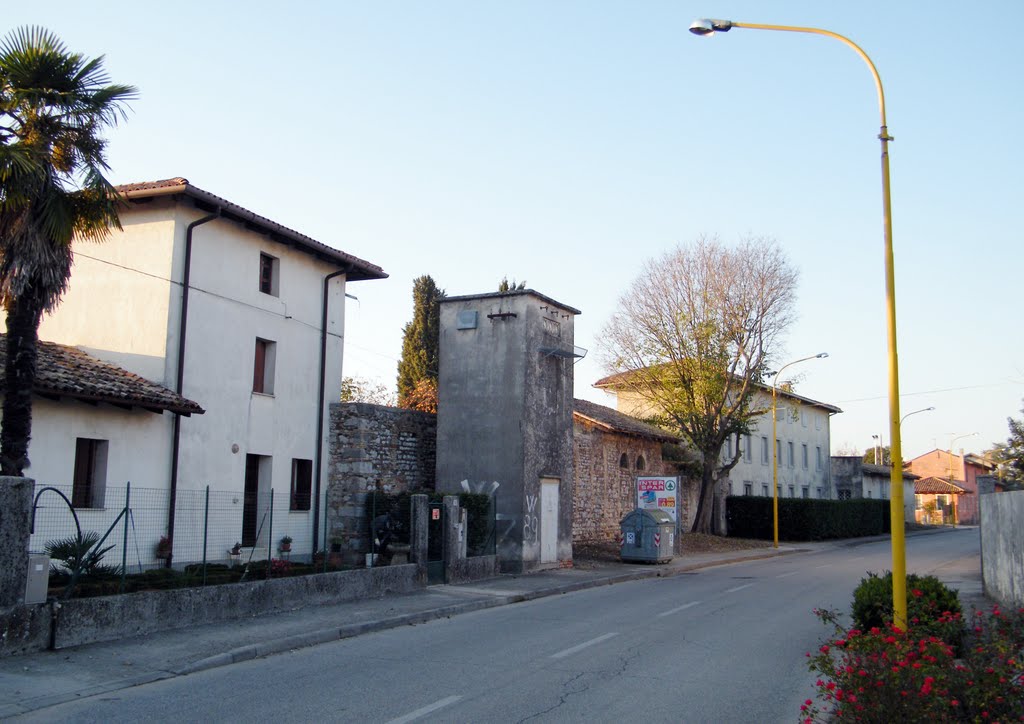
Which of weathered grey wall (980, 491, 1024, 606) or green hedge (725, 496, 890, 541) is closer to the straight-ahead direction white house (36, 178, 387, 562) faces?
the weathered grey wall

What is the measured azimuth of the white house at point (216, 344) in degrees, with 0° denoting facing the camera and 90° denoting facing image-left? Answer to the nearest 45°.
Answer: approximately 315°

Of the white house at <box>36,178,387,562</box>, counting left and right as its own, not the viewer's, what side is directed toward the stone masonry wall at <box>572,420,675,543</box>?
left

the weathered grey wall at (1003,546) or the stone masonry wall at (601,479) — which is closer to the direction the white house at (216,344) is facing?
the weathered grey wall

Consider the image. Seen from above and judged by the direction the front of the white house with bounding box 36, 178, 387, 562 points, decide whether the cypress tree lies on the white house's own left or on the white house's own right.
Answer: on the white house's own left

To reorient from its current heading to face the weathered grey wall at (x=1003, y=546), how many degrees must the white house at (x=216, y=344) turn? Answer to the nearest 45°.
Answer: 0° — it already faces it

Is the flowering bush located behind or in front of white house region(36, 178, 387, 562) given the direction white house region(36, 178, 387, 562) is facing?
in front

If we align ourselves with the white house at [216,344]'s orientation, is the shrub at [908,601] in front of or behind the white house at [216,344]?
in front
